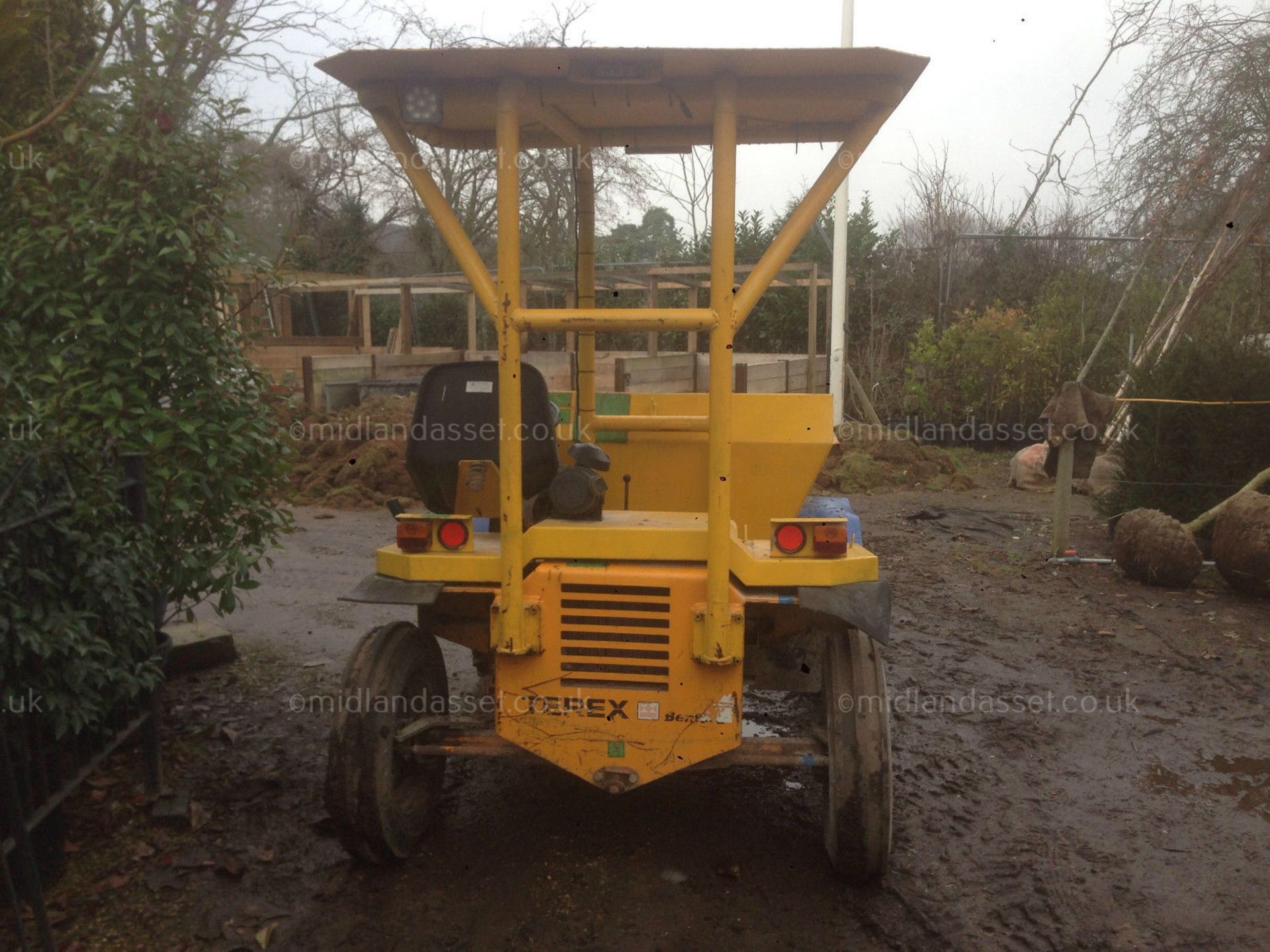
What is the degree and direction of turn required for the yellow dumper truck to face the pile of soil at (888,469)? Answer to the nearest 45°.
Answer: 0° — it already faces it

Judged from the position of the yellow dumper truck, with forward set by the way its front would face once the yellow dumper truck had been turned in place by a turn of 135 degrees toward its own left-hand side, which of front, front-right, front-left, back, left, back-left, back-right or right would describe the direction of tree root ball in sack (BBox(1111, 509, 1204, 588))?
back

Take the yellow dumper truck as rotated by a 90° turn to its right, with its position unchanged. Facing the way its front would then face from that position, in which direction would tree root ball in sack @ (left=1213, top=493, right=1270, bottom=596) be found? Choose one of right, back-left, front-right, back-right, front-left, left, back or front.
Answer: front-left

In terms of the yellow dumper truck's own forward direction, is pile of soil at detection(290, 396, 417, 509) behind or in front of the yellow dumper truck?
in front

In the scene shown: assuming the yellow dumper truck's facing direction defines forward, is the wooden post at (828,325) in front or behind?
in front

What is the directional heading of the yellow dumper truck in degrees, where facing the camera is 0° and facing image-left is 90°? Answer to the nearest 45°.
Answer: approximately 180°

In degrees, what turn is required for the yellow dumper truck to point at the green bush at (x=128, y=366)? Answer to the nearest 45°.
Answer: approximately 45° to its left

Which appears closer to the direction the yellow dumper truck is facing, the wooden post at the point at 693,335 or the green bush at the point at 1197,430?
the wooden post

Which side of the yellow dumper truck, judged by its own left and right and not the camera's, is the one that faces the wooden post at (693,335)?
front

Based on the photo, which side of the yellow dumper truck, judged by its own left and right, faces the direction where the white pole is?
front

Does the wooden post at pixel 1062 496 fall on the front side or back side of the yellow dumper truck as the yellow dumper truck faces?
on the front side

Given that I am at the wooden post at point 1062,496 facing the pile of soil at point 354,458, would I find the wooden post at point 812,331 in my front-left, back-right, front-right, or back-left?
front-right

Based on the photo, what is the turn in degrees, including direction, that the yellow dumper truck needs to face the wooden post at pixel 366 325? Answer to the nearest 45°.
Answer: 0° — it already faces it
